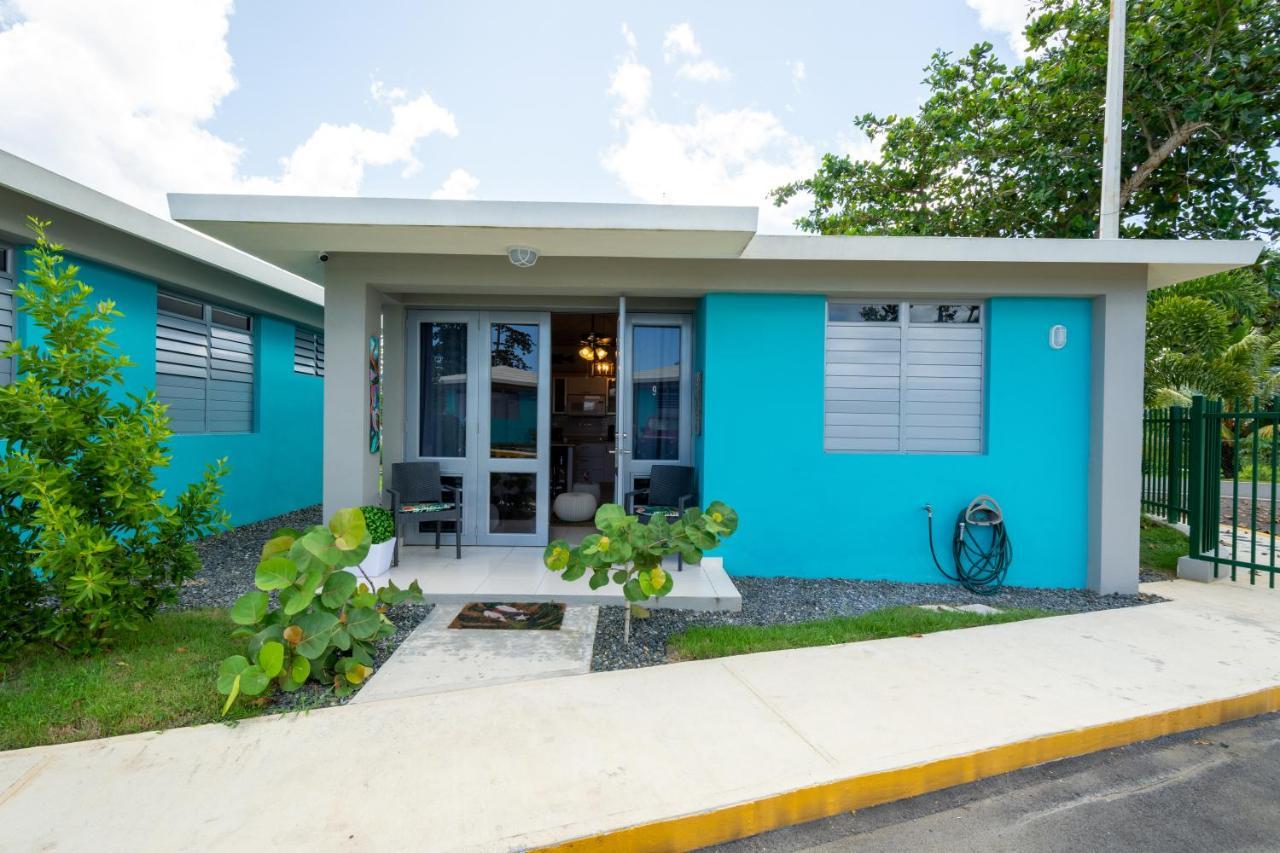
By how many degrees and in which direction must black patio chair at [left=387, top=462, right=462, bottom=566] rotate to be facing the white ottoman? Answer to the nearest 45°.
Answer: approximately 90° to its left

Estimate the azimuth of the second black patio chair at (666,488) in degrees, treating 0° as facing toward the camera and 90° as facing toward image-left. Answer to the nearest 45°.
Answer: approximately 45°

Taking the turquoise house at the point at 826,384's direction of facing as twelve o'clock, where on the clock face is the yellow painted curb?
The yellow painted curb is roughly at 12 o'clock from the turquoise house.

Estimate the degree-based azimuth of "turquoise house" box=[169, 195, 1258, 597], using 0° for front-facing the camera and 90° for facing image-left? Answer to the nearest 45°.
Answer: approximately 0°

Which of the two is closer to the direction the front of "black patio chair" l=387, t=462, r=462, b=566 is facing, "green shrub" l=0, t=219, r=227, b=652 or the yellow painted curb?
the yellow painted curb

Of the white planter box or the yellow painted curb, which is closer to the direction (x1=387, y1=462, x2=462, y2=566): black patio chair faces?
the yellow painted curb

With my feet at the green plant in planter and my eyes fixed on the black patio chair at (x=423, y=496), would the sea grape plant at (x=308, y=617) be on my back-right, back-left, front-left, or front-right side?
back-right

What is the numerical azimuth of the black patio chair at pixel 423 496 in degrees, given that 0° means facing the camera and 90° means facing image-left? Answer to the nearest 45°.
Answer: approximately 315°

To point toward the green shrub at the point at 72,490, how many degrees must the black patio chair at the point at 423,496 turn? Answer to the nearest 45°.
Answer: approximately 90° to its right

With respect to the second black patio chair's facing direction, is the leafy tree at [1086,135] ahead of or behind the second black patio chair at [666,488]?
behind
